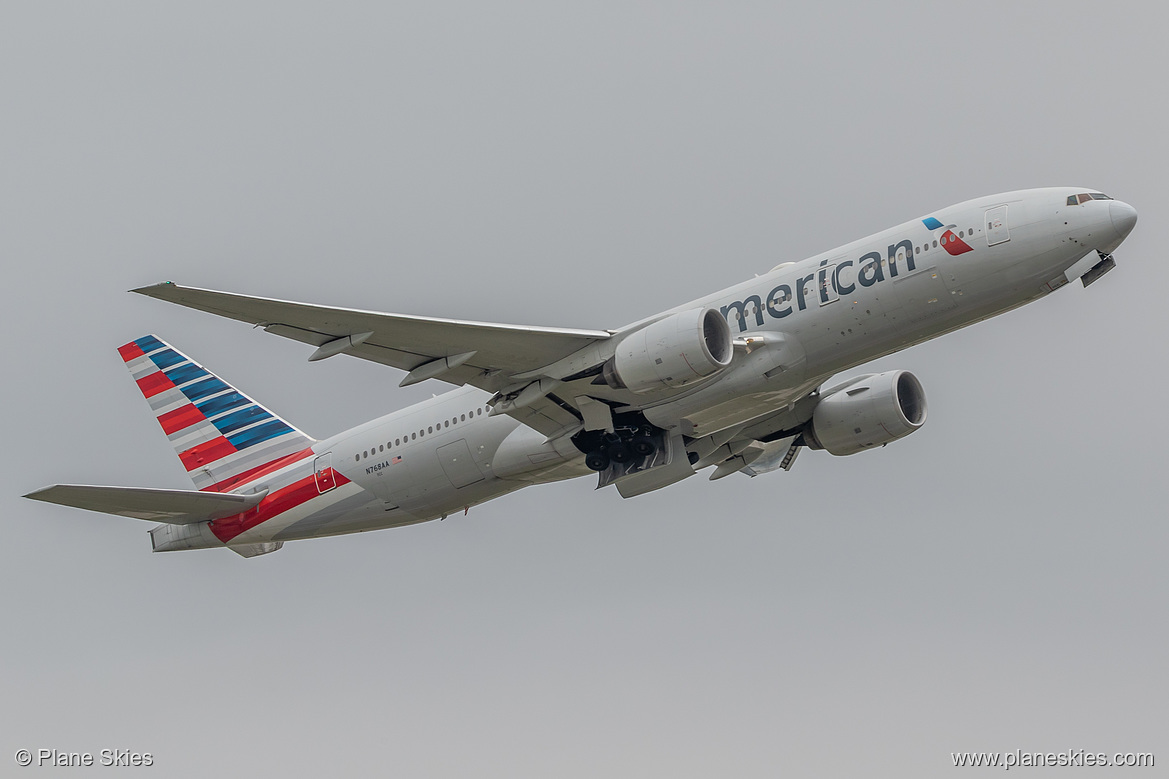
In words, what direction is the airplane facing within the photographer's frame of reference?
facing the viewer and to the right of the viewer
